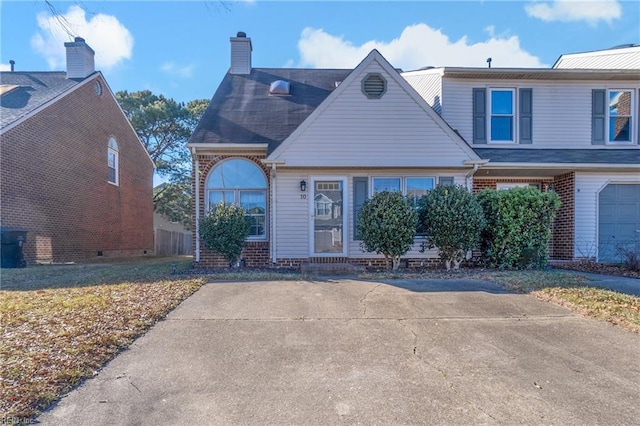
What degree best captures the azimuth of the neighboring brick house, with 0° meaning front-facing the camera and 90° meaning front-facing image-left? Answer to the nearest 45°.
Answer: approximately 45°

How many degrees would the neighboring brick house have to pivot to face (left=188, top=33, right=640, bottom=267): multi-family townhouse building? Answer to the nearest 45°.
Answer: approximately 90° to its left

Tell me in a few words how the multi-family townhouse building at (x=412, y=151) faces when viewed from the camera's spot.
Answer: facing the viewer

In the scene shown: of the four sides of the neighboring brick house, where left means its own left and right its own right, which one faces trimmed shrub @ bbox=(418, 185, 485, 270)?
left

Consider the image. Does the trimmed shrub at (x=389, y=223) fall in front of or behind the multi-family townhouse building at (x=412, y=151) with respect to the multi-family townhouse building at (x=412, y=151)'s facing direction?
in front

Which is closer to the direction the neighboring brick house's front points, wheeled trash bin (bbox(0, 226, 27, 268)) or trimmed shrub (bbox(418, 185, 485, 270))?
the wheeled trash bin

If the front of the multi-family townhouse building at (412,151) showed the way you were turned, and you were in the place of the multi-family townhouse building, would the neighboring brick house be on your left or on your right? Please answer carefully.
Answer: on your right

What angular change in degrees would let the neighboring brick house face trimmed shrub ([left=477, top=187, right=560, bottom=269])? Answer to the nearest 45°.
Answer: approximately 90° to its left

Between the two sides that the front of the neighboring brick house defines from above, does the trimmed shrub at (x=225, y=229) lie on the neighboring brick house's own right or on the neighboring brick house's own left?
on the neighboring brick house's own left
